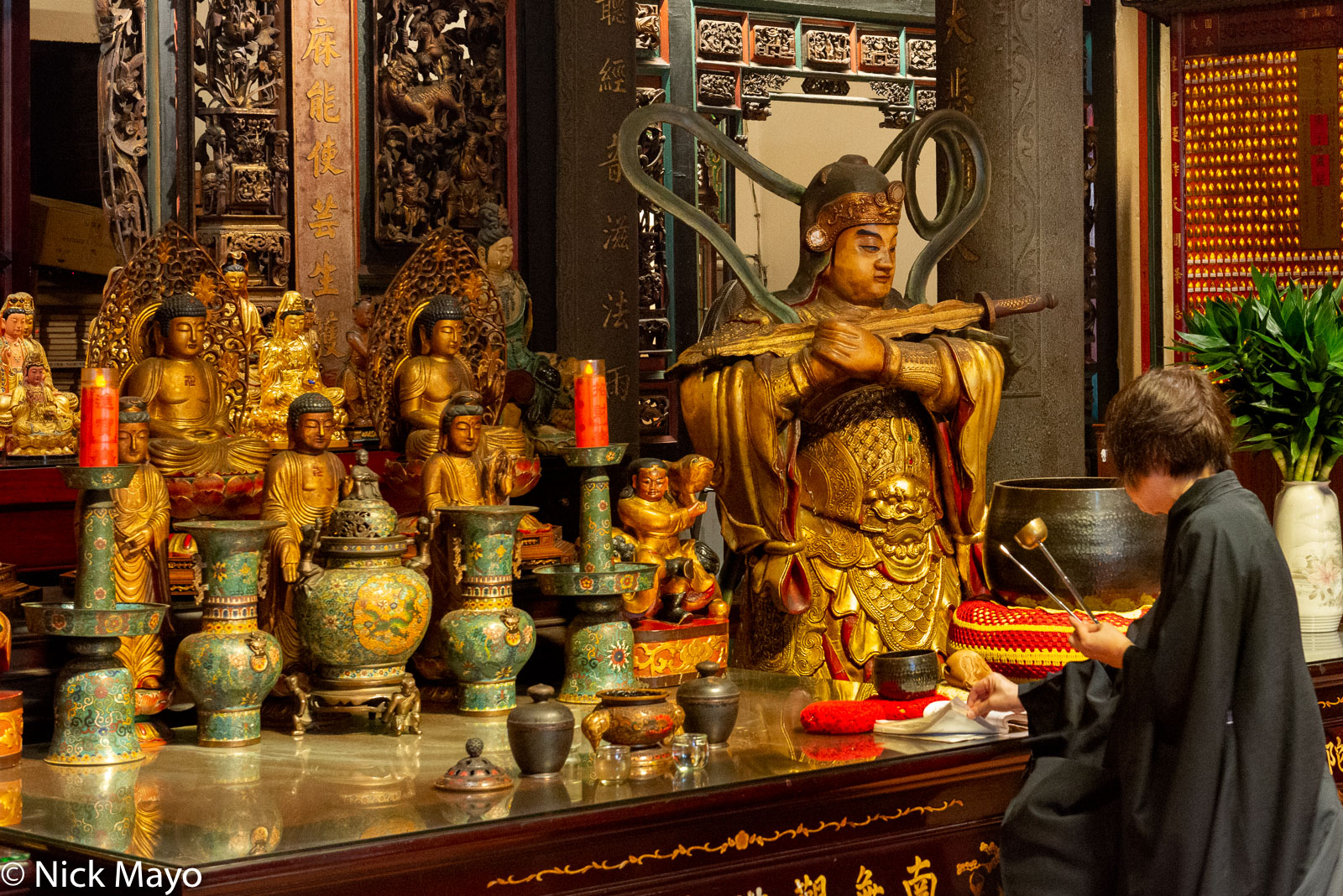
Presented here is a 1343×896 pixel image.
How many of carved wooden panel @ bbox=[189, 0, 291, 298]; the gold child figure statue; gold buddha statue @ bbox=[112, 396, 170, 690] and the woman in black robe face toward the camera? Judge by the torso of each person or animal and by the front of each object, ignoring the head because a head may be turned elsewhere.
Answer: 3

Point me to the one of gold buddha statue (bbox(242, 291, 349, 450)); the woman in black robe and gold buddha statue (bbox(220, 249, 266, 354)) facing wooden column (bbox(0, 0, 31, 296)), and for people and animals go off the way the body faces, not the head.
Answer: the woman in black robe

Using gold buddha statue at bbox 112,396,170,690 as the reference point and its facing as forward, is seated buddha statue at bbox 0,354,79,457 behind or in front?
behind

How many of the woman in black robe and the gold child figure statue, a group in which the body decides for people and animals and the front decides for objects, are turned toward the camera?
1

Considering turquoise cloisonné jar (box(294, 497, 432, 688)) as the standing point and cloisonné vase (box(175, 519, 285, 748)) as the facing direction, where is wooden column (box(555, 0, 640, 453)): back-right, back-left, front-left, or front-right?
back-right

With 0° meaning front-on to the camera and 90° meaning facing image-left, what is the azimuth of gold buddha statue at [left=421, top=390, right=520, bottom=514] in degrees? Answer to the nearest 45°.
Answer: approximately 315°

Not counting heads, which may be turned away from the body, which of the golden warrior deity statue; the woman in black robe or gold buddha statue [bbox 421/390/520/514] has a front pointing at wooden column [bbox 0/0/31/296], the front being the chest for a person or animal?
the woman in black robe

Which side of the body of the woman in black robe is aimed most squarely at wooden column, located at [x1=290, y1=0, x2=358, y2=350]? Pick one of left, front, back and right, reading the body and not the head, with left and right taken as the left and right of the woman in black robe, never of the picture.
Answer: front

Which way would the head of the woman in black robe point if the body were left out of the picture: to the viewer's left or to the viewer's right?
to the viewer's left

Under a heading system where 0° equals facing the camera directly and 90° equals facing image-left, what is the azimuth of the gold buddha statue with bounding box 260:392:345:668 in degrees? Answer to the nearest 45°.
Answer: approximately 315°

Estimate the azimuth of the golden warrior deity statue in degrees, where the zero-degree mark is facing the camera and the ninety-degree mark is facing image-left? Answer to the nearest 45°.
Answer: approximately 315°

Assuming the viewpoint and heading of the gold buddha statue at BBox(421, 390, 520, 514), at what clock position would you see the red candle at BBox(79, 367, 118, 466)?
The red candle is roughly at 3 o'clock from the gold buddha statue.

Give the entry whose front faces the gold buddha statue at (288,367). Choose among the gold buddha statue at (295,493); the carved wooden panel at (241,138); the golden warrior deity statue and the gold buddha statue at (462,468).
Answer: the carved wooden panel

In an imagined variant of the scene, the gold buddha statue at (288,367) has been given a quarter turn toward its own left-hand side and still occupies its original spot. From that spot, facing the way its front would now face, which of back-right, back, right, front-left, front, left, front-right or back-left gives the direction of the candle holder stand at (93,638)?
back-right

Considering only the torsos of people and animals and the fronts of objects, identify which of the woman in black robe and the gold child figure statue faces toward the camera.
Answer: the gold child figure statue

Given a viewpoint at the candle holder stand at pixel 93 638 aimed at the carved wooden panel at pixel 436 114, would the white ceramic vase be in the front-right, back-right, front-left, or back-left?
front-right

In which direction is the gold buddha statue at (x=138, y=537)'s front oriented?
toward the camera
